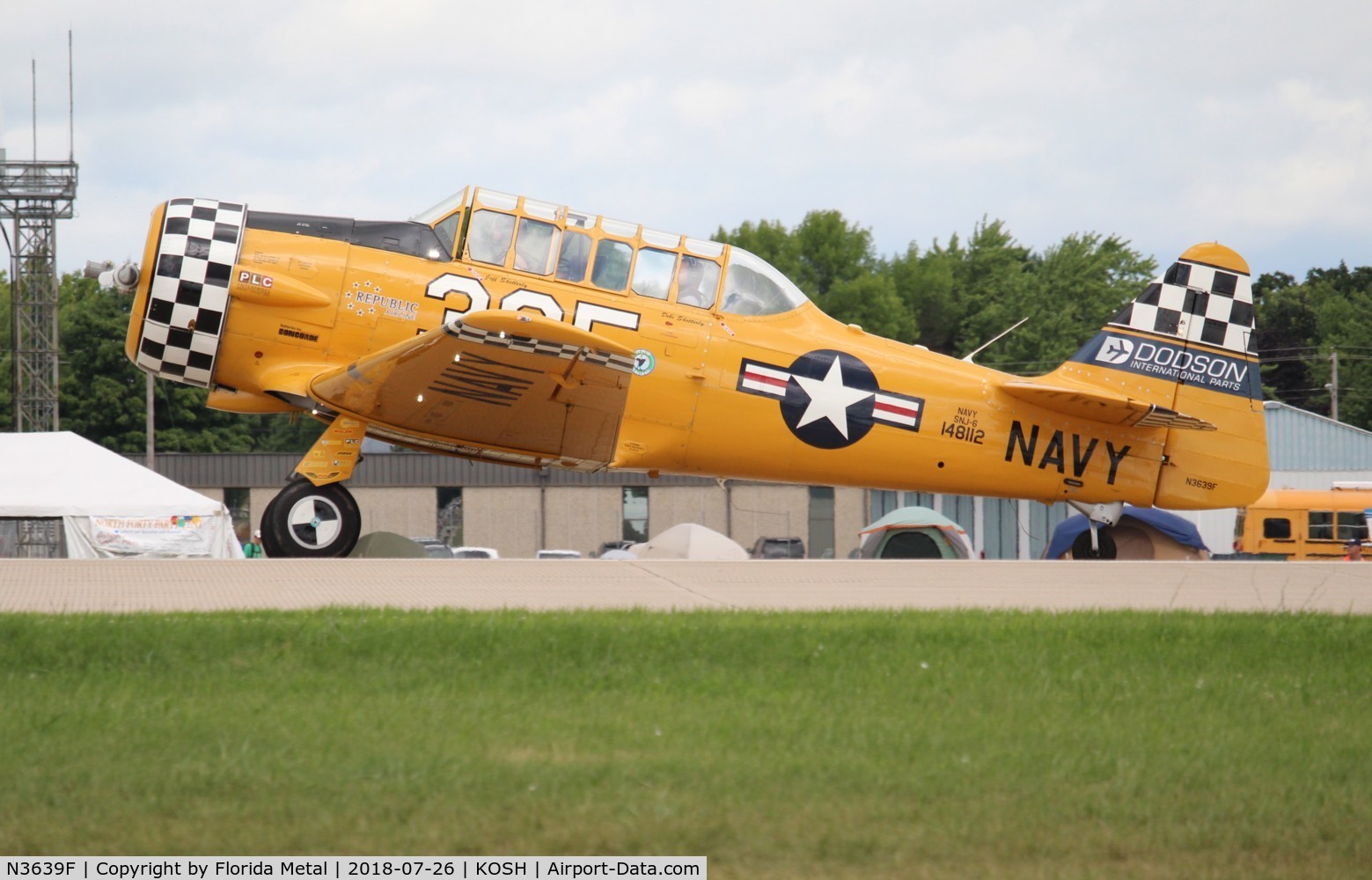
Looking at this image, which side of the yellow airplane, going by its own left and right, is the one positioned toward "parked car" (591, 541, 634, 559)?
right

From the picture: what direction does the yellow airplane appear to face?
to the viewer's left

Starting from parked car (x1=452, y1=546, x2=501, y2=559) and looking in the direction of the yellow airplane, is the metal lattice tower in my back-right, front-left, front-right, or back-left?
back-right
